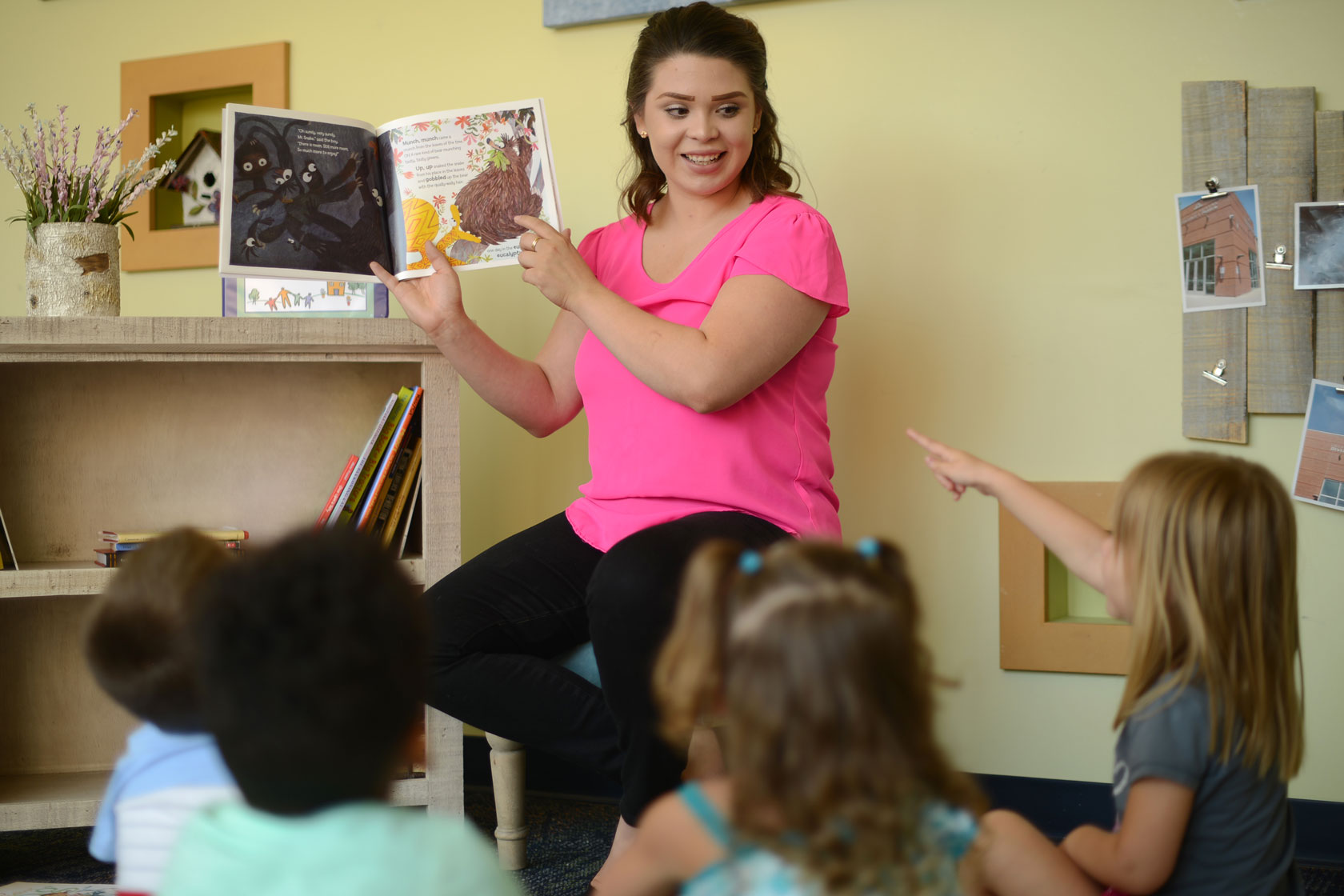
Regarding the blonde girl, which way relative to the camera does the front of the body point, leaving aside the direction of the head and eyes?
to the viewer's left

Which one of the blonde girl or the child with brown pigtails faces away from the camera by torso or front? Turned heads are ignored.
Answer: the child with brown pigtails

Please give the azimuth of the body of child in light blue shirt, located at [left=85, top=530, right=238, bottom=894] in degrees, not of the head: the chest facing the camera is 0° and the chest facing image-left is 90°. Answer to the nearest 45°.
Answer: approximately 225°

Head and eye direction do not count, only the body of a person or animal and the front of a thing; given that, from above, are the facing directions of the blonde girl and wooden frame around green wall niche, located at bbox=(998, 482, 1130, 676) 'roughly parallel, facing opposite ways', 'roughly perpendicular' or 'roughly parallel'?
roughly perpendicular

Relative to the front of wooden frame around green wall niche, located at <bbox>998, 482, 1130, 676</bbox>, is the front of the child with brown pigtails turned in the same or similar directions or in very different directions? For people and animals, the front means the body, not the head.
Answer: very different directions

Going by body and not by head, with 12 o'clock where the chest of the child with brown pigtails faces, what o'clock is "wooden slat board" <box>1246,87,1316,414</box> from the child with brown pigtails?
The wooden slat board is roughly at 1 o'clock from the child with brown pigtails.

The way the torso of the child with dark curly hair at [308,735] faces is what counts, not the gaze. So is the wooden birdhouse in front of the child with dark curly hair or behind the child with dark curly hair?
in front

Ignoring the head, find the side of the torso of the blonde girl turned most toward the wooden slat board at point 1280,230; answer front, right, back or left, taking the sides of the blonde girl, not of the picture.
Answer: right

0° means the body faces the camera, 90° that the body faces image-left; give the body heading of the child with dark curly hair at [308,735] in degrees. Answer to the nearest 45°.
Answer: approximately 180°

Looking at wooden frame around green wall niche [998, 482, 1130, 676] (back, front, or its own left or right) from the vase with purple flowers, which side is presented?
right

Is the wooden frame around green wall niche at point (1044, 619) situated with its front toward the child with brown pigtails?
yes

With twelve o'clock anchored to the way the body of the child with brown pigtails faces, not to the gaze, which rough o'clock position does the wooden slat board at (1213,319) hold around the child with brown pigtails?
The wooden slat board is roughly at 1 o'clock from the child with brown pigtails.

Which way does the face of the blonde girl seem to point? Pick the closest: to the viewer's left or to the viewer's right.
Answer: to the viewer's left

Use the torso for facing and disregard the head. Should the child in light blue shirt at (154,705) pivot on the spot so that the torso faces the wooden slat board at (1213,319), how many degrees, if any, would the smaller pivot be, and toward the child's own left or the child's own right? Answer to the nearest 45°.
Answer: approximately 45° to the child's own right
